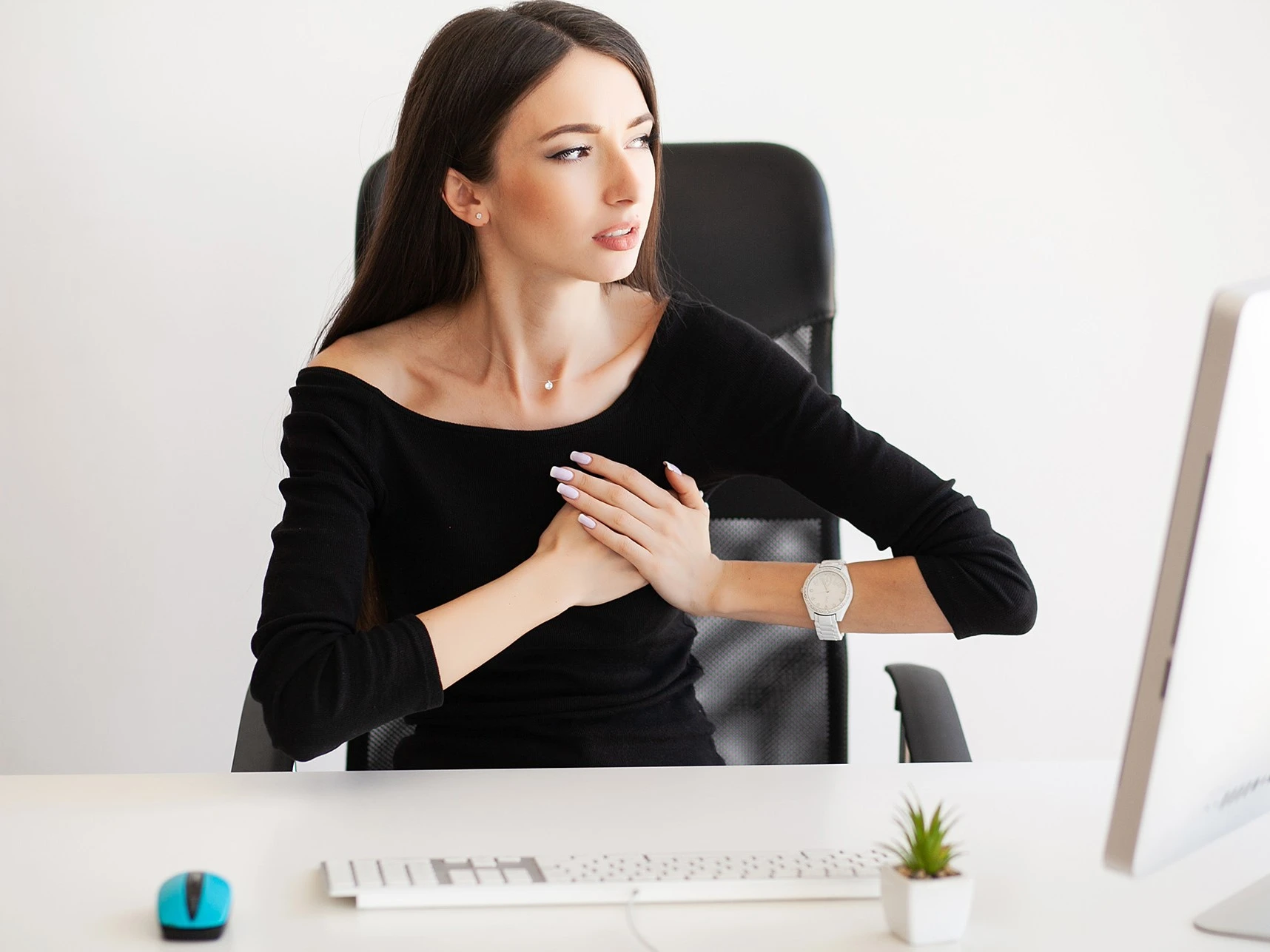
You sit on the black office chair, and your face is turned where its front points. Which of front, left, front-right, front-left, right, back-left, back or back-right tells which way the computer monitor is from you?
front

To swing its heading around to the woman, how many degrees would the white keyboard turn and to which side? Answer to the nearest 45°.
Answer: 0° — it already faces them

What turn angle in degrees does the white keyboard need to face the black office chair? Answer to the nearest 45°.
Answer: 0° — it already faces it

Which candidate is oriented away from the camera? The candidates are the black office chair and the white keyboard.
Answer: the white keyboard

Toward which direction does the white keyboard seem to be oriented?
away from the camera

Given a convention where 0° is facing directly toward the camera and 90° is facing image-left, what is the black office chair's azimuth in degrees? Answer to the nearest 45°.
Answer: approximately 0°

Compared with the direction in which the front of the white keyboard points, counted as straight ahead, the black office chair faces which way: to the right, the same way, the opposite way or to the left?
the opposite way

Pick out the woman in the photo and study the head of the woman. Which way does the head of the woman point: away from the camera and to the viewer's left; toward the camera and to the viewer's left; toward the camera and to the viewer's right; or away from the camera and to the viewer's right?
toward the camera and to the viewer's right

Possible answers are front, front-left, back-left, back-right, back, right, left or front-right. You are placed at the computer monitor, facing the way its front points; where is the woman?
front

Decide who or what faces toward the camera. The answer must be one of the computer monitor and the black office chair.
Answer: the black office chair

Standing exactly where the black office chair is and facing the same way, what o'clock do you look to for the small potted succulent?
The small potted succulent is roughly at 12 o'clock from the black office chair.

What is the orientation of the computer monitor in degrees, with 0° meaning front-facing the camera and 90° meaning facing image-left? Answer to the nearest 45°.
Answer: approximately 135°

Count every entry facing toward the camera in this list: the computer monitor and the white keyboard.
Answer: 0
